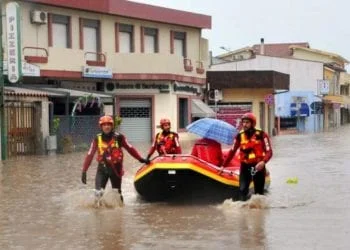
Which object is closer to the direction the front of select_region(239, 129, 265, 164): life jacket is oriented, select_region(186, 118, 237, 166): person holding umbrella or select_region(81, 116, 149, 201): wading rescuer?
the wading rescuer

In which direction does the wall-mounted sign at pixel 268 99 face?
toward the camera

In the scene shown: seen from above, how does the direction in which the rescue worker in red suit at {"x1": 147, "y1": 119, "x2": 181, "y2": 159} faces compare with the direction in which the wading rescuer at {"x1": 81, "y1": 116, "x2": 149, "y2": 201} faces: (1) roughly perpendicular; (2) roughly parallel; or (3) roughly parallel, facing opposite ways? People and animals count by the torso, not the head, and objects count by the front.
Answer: roughly parallel

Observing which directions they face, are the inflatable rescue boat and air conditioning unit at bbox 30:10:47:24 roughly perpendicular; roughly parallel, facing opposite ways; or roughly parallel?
roughly perpendicular

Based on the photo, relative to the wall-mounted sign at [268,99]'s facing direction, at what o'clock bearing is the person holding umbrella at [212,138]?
The person holding umbrella is roughly at 12 o'clock from the wall-mounted sign.

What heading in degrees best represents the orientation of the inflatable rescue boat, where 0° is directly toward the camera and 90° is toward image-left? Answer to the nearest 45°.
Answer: approximately 45°

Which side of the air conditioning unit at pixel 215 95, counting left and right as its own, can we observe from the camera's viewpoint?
front

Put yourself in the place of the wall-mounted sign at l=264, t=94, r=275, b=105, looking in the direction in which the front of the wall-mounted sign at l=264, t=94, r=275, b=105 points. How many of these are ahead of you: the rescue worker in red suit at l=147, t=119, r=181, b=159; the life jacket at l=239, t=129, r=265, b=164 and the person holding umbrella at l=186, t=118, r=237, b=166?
3

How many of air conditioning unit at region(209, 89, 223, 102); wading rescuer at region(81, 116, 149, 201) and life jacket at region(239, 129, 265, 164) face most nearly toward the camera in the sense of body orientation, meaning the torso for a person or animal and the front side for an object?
3

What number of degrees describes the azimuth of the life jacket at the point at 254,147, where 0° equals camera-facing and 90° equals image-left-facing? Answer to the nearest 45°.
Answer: approximately 0°
